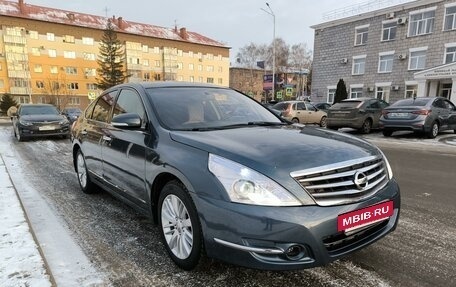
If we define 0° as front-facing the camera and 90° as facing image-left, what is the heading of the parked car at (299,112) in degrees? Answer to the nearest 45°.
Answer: approximately 225°

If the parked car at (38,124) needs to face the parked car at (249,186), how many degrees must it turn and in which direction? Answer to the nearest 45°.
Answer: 0° — it already faces it

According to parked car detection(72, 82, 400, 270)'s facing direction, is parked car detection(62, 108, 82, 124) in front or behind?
behind

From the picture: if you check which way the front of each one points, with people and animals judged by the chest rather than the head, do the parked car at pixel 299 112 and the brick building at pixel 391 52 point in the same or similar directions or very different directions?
very different directions

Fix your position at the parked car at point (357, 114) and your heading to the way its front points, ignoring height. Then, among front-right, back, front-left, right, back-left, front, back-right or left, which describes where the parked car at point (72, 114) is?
back-left

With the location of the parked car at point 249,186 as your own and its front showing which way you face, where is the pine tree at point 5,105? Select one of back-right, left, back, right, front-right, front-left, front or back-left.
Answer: back

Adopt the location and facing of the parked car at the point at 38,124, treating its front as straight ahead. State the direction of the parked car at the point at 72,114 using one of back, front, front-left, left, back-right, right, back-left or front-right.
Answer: back

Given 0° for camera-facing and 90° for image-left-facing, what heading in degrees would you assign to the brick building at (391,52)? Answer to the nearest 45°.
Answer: approximately 45°

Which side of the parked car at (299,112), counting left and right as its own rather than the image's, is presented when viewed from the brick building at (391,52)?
front

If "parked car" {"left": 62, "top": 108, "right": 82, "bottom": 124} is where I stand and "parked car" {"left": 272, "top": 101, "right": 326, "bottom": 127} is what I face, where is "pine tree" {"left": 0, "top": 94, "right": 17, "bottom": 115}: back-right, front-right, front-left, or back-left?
back-left

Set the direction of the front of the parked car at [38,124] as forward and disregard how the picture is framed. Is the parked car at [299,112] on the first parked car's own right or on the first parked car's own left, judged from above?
on the first parked car's own left

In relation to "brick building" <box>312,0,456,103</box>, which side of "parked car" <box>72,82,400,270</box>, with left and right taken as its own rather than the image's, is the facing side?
left

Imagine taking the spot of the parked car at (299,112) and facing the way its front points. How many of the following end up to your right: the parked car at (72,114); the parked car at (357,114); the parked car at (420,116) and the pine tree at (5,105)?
2

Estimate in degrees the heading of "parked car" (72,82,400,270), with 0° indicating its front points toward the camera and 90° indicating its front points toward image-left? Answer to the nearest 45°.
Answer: approximately 315°
